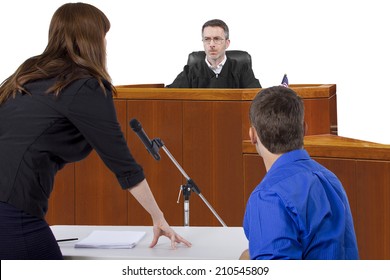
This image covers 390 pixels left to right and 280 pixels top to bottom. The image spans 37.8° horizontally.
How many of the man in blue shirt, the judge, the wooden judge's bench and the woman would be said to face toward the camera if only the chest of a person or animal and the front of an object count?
2

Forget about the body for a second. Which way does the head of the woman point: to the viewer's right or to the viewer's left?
to the viewer's right

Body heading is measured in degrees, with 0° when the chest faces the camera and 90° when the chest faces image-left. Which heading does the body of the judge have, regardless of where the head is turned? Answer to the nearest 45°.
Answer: approximately 0°

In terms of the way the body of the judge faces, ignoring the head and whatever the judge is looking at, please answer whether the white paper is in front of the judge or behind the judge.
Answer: in front

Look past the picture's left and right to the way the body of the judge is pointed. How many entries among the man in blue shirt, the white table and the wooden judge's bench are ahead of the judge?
3

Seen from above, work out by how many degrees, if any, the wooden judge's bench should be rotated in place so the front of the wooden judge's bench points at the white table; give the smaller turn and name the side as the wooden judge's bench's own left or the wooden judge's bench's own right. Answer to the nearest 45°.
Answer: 0° — it already faces it

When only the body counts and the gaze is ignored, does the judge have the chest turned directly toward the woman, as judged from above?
yes

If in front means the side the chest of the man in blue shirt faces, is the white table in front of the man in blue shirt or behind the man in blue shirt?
in front

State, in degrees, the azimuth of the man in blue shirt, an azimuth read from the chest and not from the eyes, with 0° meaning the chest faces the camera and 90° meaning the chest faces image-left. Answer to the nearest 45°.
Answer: approximately 135°

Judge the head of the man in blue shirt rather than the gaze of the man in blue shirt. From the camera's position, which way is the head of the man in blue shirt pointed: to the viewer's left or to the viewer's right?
to the viewer's left

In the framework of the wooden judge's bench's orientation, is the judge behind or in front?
behind

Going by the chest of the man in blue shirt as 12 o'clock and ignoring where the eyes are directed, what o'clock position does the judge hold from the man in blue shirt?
The judge is roughly at 1 o'clock from the man in blue shirt.

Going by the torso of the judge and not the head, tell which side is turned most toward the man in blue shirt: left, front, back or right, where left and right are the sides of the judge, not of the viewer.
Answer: front

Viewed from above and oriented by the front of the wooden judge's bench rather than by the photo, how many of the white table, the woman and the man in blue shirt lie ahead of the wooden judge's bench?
3
